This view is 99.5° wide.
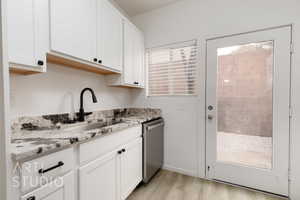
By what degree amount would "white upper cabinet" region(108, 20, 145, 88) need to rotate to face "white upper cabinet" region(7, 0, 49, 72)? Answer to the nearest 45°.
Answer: approximately 90° to its right

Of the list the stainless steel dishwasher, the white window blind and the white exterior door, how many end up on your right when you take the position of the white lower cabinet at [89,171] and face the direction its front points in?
0

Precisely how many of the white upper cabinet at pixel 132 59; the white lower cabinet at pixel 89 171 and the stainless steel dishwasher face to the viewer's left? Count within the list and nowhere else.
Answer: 0

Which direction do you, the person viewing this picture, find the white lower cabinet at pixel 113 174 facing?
facing the viewer and to the right of the viewer

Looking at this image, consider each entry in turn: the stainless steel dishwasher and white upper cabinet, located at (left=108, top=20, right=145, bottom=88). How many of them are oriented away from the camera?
0

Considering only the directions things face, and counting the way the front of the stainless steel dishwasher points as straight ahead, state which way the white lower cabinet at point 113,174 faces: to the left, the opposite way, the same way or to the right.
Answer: the same way

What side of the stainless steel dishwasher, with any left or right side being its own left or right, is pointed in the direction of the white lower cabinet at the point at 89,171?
right

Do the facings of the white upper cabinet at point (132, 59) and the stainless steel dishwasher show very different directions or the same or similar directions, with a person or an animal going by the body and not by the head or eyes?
same or similar directions

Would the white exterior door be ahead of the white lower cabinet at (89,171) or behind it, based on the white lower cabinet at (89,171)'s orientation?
ahead

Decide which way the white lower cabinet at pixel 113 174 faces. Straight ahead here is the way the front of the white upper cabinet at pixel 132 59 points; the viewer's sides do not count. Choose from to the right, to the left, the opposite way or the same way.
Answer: the same way

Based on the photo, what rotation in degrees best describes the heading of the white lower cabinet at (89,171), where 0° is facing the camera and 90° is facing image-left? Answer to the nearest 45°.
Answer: approximately 315°

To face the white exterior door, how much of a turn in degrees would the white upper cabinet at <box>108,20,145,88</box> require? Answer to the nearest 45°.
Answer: approximately 45° to its left

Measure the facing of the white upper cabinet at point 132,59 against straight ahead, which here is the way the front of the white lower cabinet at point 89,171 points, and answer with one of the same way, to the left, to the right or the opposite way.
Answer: the same way
